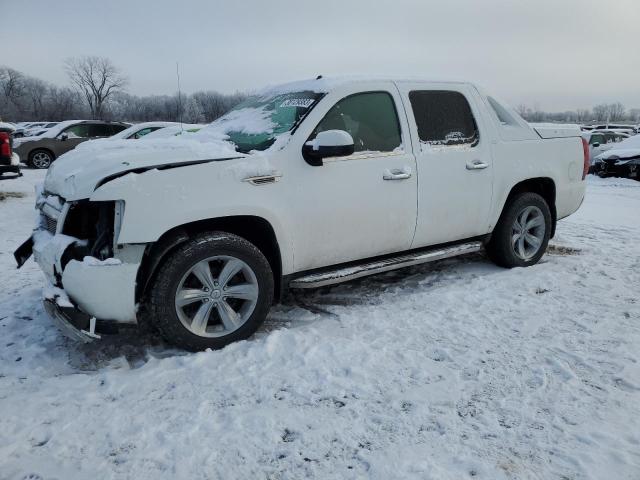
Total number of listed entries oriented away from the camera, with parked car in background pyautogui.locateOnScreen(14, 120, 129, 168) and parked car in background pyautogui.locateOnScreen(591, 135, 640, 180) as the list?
0

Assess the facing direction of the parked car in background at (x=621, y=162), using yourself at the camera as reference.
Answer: facing the viewer and to the left of the viewer

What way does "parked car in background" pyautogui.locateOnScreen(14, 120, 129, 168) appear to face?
to the viewer's left

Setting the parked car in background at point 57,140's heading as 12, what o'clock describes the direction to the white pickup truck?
The white pickup truck is roughly at 9 o'clock from the parked car in background.

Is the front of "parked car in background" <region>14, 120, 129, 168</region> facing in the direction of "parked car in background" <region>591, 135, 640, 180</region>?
no

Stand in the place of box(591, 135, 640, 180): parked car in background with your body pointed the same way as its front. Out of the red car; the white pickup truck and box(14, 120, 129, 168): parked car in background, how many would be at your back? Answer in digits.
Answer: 0

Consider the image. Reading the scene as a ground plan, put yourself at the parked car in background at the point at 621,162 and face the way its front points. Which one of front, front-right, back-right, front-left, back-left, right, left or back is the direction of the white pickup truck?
front-left

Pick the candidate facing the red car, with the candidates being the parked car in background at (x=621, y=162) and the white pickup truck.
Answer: the parked car in background

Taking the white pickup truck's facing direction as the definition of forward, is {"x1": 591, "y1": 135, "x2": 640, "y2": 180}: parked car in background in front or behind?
behind

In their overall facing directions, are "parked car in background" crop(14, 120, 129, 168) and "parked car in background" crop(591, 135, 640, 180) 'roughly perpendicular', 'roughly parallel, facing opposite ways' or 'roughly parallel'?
roughly parallel

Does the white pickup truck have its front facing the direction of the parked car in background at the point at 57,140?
no

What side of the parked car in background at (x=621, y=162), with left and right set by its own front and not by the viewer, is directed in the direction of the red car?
front

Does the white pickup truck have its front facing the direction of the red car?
no

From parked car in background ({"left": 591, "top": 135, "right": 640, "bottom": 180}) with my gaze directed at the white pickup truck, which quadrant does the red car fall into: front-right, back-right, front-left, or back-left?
front-right
